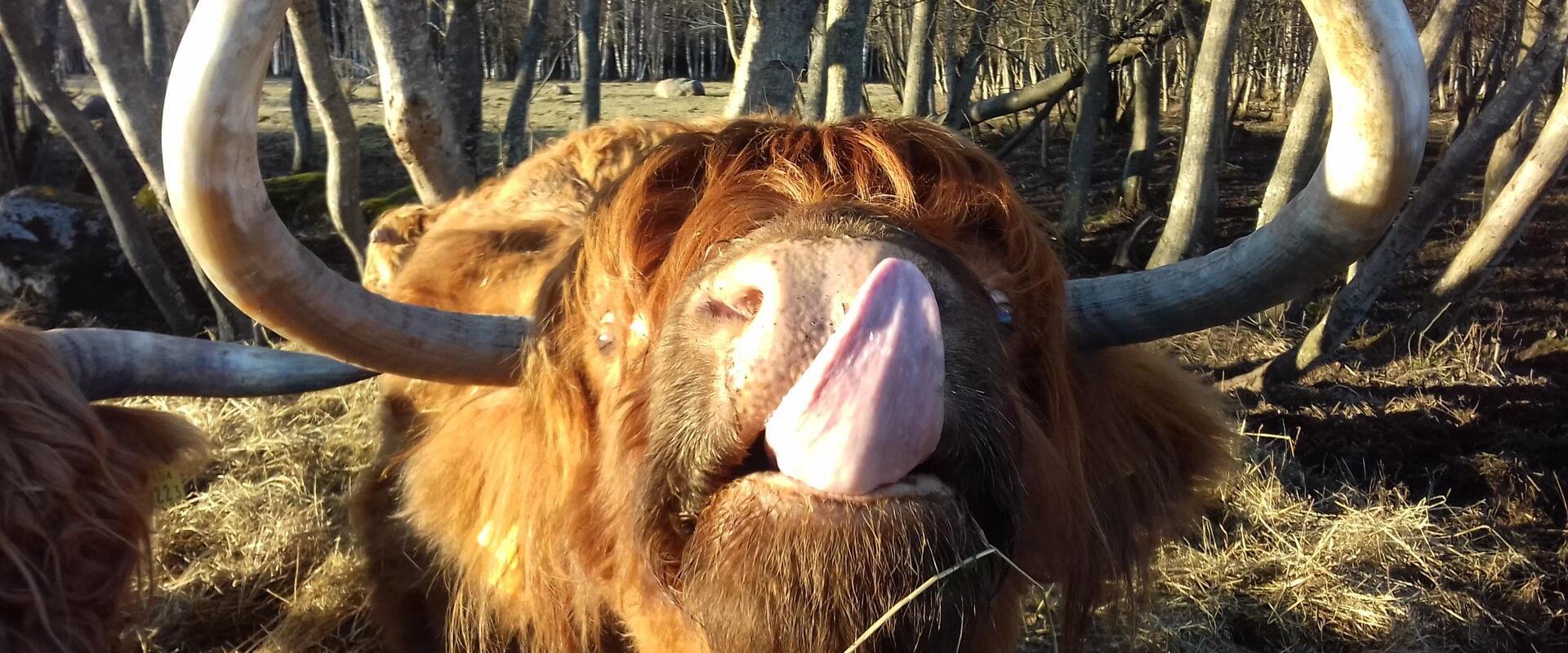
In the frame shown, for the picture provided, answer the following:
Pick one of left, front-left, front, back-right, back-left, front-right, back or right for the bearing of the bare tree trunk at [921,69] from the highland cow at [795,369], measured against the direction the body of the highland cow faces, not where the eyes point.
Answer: back

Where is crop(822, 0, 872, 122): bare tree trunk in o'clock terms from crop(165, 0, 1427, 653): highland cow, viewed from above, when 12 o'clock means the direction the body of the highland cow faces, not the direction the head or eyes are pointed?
The bare tree trunk is roughly at 6 o'clock from the highland cow.

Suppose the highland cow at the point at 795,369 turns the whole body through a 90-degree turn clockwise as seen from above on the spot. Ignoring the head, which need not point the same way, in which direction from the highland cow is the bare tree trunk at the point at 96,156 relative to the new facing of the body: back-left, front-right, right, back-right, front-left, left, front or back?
front-right

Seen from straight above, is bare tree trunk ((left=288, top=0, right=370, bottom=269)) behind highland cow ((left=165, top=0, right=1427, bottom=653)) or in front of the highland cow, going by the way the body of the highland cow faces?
behind

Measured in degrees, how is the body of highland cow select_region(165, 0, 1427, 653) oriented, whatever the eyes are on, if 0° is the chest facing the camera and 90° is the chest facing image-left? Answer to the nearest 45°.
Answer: approximately 0°

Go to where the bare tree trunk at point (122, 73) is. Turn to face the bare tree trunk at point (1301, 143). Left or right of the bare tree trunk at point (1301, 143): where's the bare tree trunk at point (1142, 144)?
left

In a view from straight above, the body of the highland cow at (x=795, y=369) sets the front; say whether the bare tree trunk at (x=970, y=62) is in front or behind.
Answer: behind

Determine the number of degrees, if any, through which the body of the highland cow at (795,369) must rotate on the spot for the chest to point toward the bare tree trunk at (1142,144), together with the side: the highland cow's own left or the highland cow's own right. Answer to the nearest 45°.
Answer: approximately 180°

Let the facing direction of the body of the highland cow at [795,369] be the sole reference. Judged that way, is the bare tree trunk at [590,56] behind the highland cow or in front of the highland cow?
behind

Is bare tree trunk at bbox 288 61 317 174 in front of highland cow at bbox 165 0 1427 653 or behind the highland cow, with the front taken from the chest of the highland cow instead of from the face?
behind

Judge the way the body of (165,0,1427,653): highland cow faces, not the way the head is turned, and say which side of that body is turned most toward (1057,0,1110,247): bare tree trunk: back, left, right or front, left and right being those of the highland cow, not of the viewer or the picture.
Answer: back

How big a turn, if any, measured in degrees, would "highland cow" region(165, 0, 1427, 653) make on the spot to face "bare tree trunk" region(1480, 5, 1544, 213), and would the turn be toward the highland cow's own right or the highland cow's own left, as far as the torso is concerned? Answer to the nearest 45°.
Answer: approximately 135° to the highland cow's own left

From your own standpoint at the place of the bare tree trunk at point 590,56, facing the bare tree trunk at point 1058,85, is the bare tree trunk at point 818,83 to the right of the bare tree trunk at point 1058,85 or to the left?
right
